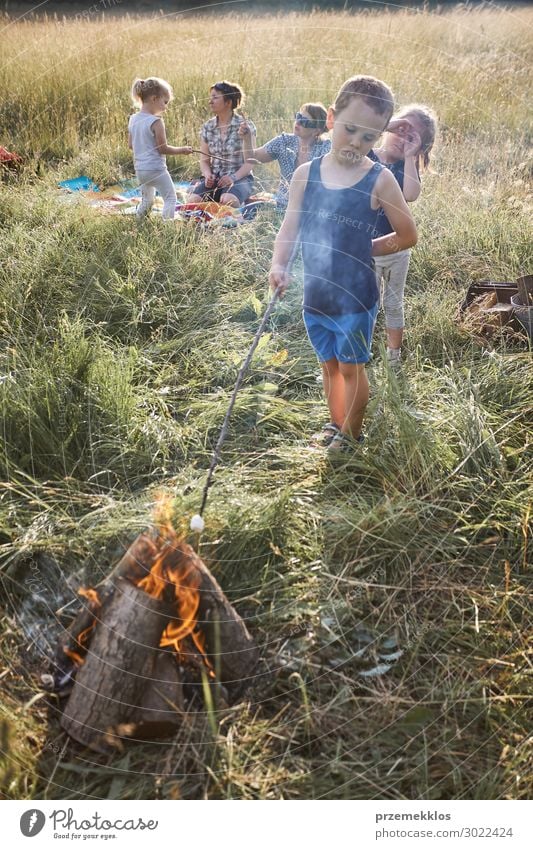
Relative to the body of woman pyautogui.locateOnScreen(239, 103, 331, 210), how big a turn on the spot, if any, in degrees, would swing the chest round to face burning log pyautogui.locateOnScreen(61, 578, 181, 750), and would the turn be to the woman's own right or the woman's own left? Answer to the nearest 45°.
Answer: approximately 45° to the woman's own left

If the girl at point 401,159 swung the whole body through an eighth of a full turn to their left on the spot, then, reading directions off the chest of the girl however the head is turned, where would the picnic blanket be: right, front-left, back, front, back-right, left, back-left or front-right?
back

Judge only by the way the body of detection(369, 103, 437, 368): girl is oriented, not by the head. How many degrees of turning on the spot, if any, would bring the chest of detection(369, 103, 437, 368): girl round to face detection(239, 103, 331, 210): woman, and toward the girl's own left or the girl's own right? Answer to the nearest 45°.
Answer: approximately 135° to the girl's own right

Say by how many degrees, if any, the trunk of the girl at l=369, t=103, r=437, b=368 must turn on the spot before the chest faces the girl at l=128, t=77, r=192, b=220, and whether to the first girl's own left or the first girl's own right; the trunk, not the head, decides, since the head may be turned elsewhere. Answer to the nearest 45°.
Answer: approximately 135° to the first girl's own right

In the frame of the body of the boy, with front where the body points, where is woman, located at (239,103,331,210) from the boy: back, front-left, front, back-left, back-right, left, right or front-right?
back

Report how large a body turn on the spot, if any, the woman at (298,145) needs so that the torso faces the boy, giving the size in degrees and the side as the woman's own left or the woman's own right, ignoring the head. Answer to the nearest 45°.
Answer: approximately 45° to the woman's own left

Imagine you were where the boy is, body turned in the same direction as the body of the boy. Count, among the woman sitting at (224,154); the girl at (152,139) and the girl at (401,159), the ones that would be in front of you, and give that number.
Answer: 0

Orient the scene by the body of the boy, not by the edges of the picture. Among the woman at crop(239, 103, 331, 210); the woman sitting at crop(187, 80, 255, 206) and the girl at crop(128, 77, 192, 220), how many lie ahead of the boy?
0

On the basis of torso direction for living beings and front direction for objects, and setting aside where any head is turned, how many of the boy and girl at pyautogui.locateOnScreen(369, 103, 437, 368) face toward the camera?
2

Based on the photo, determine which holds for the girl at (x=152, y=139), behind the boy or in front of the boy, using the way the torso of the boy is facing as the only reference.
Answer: behind

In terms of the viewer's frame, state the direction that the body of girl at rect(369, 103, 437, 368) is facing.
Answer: toward the camera

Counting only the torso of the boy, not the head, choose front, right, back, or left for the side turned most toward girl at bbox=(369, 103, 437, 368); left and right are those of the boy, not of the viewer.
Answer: back

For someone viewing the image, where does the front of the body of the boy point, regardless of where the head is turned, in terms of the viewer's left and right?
facing the viewer
